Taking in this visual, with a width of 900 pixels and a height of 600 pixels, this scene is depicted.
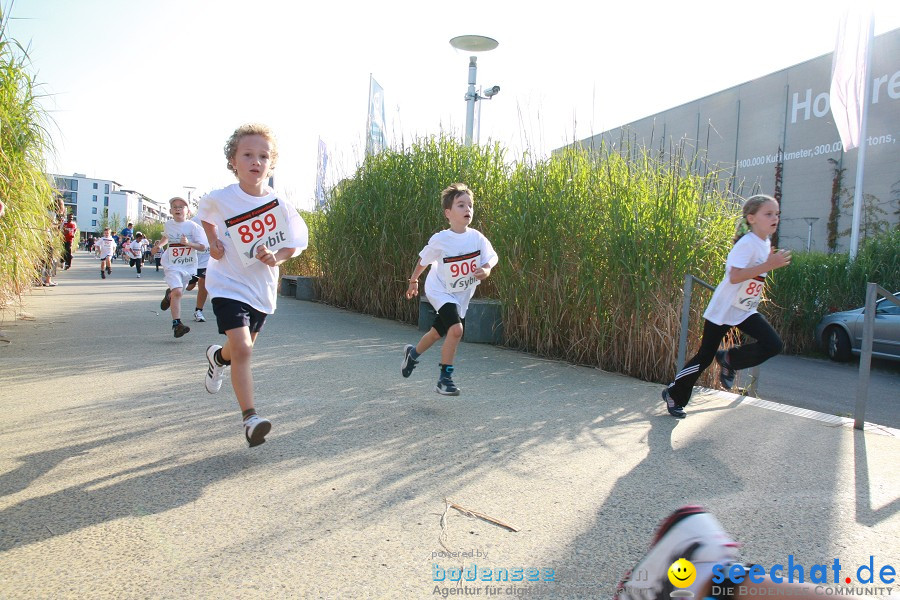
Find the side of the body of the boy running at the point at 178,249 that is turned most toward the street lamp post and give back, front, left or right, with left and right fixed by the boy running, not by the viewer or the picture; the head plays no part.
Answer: left

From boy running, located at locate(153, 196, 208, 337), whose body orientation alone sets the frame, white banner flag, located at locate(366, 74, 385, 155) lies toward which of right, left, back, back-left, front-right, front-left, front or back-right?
back-left

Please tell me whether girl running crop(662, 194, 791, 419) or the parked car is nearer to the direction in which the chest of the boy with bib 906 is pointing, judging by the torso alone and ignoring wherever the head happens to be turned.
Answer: the girl running

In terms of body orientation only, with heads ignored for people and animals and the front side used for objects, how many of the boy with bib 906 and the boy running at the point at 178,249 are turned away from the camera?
0

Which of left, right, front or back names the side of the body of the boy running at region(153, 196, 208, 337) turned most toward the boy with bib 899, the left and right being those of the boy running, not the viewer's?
front

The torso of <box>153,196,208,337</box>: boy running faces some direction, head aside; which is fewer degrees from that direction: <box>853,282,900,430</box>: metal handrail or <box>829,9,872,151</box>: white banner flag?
the metal handrail

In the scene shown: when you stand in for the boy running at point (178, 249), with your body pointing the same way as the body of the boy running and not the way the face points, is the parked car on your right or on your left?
on your left

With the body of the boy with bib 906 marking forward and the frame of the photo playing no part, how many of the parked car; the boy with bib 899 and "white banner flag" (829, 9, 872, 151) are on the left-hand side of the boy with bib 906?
2

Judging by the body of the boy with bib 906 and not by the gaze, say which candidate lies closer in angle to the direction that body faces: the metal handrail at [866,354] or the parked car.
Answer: the metal handrail

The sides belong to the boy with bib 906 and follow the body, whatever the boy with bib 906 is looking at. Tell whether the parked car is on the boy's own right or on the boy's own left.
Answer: on the boy's own left

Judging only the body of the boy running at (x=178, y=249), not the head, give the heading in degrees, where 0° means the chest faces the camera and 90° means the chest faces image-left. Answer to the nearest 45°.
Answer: approximately 0°
